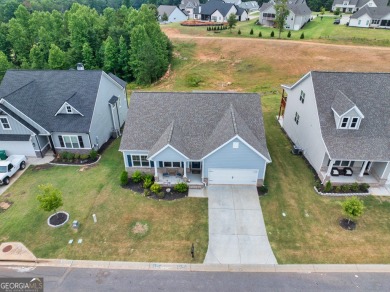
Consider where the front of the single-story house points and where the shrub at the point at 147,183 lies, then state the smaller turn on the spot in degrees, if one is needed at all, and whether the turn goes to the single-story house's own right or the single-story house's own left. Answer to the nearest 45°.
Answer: approximately 45° to the single-story house's own right

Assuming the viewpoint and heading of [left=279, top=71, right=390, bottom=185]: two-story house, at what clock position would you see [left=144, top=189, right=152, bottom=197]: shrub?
The shrub is roughly at 3 o'clock from the two-story house.

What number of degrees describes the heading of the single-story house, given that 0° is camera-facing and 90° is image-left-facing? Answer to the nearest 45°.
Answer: approximately 0°

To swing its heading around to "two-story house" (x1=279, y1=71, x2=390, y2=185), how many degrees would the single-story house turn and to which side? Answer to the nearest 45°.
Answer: approximately 90° to its left

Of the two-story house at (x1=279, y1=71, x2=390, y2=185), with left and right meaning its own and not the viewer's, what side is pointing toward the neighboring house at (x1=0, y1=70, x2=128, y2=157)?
right

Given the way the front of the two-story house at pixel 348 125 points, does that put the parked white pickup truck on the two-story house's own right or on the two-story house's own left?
on the two-story house's own right

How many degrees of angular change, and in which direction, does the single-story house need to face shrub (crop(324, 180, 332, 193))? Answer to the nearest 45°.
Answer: approximately 90° to its left

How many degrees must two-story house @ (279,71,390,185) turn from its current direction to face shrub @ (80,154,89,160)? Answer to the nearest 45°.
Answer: approximately 90° to its right

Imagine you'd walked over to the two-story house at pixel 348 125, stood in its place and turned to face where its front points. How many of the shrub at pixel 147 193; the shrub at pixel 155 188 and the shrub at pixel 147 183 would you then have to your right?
3
